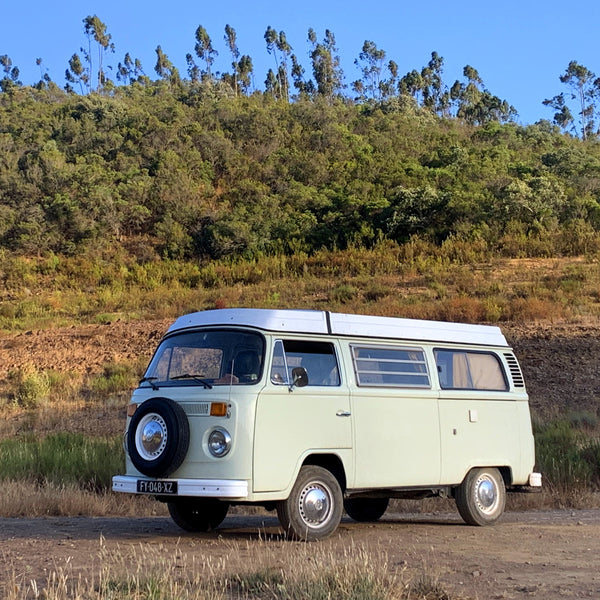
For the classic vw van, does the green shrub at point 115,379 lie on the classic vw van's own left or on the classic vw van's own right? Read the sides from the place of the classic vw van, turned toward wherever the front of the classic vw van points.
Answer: on the classic vw van's own right

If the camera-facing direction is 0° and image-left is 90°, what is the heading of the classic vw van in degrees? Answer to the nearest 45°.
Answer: approximately 45°

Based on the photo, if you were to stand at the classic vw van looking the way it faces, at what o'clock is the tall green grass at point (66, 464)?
The tall green grass is roughly at 3 o'clock from the classic vw van.

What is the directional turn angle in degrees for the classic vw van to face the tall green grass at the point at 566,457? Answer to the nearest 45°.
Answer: approximately 180°

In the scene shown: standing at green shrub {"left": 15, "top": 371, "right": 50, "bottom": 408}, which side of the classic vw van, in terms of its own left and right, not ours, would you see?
right

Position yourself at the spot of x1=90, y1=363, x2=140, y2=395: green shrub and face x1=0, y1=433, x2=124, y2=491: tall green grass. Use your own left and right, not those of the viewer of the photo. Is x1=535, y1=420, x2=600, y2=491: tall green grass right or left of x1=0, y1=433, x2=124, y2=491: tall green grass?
left

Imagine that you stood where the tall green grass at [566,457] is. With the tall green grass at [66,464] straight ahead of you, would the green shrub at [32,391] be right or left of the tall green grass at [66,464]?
right
